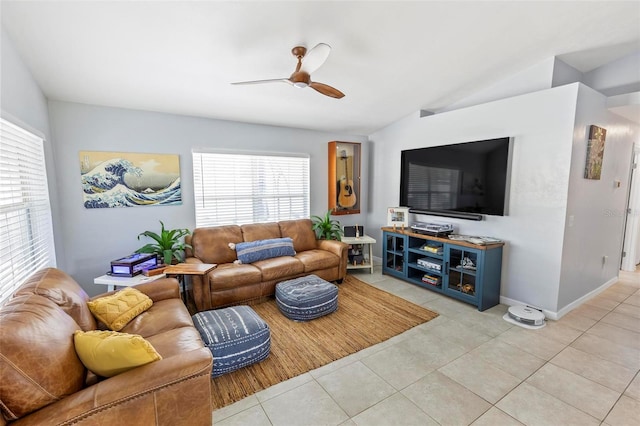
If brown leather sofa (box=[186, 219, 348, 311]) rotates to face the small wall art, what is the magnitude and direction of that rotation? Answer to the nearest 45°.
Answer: approximately 45° to its left

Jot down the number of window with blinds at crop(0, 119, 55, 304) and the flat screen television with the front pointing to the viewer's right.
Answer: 1

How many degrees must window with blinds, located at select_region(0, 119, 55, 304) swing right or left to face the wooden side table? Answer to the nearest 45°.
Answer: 0° — it already faces it

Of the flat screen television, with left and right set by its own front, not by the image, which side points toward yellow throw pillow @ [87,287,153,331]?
front

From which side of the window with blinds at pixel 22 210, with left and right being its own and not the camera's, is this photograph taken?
right

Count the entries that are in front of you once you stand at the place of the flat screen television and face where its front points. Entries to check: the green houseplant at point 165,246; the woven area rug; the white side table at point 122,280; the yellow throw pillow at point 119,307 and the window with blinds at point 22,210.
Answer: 5

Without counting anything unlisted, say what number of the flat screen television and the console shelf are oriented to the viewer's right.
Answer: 0

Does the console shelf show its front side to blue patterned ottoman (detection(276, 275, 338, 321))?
yes

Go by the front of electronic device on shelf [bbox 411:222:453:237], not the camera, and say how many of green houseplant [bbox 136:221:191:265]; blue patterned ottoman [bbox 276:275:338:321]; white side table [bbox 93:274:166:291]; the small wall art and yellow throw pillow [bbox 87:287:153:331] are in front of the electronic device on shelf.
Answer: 4

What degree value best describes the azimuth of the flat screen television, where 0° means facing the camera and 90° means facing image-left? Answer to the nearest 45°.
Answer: approximately 45°

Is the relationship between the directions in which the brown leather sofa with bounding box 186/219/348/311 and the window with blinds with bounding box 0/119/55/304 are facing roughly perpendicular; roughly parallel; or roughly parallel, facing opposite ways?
roughly perpendicular

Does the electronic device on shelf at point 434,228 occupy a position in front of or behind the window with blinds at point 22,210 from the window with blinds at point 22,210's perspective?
in front

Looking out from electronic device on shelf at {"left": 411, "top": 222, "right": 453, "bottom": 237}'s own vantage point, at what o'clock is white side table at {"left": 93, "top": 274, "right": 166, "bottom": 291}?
The white side table is roughly at 12 o'clock from the electronic device on shelf.

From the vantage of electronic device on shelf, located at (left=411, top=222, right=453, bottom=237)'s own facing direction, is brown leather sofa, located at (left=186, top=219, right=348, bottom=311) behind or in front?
in front
